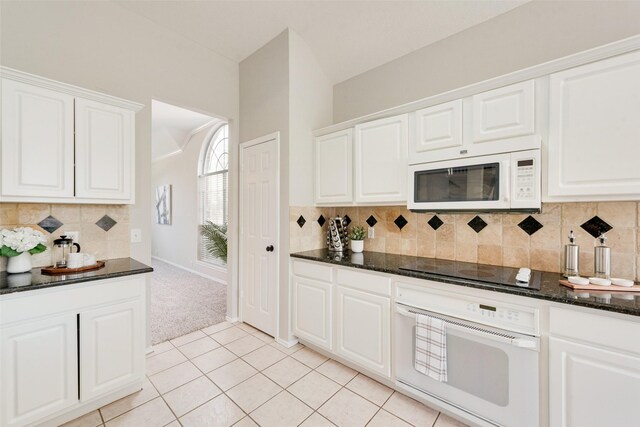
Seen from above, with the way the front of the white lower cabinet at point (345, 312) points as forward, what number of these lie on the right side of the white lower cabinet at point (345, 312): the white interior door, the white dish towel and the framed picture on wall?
2

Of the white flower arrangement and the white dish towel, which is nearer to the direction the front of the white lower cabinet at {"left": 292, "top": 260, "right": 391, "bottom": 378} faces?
the white flower arrangement

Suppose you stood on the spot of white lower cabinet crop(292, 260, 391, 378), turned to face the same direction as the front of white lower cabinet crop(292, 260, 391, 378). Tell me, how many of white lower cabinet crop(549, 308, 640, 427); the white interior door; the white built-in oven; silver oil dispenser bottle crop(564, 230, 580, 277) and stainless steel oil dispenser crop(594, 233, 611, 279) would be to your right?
1

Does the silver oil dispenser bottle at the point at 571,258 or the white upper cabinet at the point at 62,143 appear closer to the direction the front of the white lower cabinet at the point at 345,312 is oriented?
the white upper cabinet

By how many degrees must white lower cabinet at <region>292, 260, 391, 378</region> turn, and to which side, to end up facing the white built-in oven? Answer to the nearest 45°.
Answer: approximately 90° to its left

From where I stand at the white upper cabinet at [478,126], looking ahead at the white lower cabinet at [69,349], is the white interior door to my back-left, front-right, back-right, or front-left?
front-right

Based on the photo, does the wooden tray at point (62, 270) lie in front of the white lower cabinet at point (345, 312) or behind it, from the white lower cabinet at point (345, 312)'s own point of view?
in front

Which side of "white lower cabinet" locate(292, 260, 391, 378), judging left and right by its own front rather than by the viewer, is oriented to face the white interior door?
right

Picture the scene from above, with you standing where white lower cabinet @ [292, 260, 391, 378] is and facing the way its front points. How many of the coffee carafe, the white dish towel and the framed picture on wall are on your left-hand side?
1

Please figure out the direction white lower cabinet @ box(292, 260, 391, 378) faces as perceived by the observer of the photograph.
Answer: facing the viewer and to the left of the viewer

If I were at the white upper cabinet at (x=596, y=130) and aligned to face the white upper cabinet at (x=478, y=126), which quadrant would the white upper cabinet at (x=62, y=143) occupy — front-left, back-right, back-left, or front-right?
front-left

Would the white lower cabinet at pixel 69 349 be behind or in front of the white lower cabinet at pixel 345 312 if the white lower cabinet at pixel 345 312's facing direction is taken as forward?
in front

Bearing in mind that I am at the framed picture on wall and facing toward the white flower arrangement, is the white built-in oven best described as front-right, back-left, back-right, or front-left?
front-left

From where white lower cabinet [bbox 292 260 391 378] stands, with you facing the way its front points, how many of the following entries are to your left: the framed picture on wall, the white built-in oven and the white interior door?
1

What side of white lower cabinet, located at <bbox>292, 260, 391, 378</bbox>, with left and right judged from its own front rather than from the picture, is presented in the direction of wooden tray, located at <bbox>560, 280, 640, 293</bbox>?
left

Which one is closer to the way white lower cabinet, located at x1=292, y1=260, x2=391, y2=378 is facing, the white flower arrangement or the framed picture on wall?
the white flower arrangement
